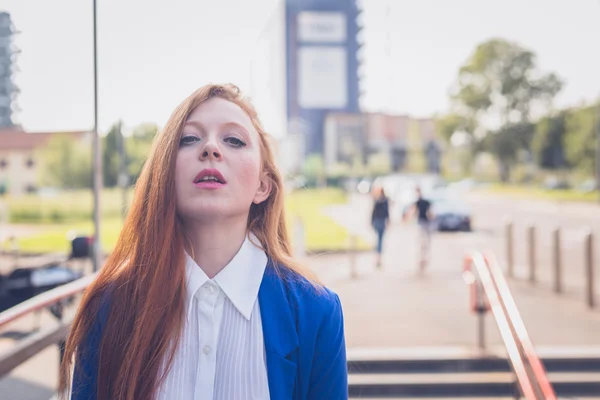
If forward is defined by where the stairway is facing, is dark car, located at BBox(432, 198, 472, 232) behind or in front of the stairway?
behind

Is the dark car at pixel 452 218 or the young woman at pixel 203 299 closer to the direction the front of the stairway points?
the young woman

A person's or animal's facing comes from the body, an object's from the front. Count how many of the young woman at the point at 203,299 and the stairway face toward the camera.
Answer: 2

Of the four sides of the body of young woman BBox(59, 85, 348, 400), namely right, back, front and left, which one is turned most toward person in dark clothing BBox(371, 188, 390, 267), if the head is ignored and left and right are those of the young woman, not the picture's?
back

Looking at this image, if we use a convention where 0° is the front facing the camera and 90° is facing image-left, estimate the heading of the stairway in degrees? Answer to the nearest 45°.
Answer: approximately 0°

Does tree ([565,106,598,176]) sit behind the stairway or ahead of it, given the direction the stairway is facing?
behind

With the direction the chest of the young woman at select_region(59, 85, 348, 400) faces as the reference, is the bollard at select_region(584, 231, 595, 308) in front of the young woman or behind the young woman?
behind
